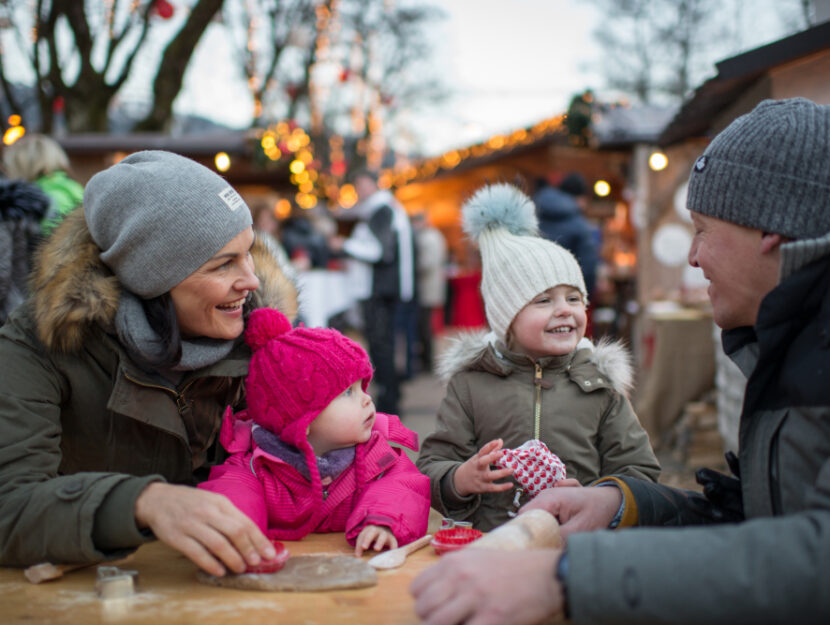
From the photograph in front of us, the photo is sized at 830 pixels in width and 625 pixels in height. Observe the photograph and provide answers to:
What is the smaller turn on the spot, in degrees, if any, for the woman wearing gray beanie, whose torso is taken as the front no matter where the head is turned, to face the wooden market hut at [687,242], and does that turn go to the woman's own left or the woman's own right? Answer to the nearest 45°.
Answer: approximately 90° to the woman's own left

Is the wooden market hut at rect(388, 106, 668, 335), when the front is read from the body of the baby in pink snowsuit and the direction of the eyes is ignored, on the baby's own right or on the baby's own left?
on the baby's own left

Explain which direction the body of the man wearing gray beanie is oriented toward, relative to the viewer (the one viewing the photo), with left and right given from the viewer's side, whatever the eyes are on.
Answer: facing to the left of the viewer

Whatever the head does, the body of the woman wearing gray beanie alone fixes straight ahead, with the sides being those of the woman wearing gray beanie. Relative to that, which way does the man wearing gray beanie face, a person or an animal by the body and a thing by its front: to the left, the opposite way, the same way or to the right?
the opposite way

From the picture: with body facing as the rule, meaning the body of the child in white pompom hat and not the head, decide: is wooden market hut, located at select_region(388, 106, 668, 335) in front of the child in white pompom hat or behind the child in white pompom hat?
behind

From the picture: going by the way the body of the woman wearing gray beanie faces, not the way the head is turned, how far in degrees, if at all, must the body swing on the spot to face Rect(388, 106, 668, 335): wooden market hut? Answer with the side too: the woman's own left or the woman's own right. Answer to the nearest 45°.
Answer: approximately 90° to the woman's own left
